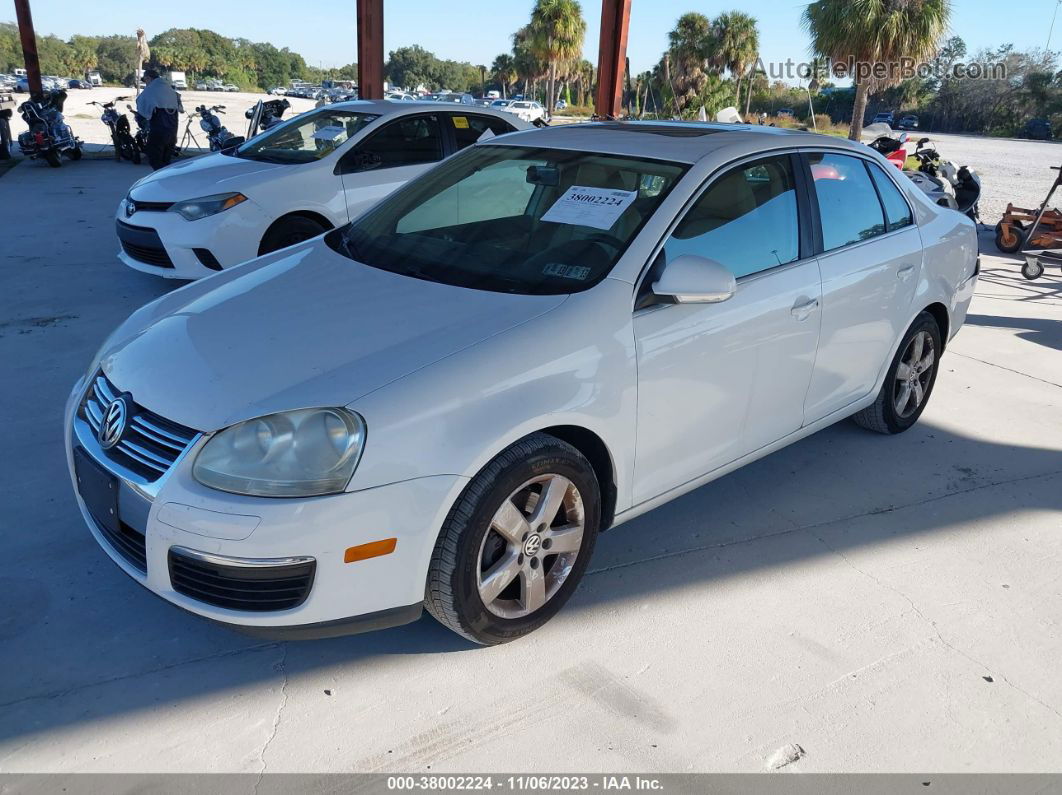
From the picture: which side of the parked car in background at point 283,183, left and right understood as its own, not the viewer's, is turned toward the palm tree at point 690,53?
back

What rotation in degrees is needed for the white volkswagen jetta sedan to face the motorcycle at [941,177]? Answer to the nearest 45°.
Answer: approximately 180°

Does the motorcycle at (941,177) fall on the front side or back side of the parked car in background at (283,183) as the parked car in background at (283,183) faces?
on the back side

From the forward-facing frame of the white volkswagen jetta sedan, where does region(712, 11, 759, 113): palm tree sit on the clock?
The palm tree is roughly at 5 o'clock from the white volkswagen jetta sedan.

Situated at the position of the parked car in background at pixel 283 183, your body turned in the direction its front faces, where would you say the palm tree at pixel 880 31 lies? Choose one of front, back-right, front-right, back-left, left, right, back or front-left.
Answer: back

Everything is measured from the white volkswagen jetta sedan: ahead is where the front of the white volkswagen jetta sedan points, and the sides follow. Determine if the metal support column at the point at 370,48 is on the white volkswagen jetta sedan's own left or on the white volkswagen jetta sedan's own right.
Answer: on the white volkswagen jetta sedan's own right

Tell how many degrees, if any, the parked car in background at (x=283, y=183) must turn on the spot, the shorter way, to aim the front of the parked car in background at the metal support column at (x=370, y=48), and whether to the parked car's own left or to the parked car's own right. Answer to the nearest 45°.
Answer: approximately 135° to the parked car's own right

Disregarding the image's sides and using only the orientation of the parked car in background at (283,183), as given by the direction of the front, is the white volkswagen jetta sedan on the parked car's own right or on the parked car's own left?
on the parked car's own left

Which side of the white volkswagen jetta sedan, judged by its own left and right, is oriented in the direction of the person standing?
right

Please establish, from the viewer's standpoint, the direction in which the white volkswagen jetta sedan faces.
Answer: facing the viewer and to the left of the viewer

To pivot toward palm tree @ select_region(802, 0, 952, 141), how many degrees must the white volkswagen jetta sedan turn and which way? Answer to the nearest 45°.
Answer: approximately 180°

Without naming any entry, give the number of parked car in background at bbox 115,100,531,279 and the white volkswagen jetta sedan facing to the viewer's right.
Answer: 0

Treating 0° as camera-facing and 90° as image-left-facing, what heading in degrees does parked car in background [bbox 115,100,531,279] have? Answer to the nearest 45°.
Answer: approximately 45°

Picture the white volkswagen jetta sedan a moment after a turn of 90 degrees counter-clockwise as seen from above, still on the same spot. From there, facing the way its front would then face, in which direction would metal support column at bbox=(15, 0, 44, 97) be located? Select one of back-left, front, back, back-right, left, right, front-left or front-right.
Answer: back
